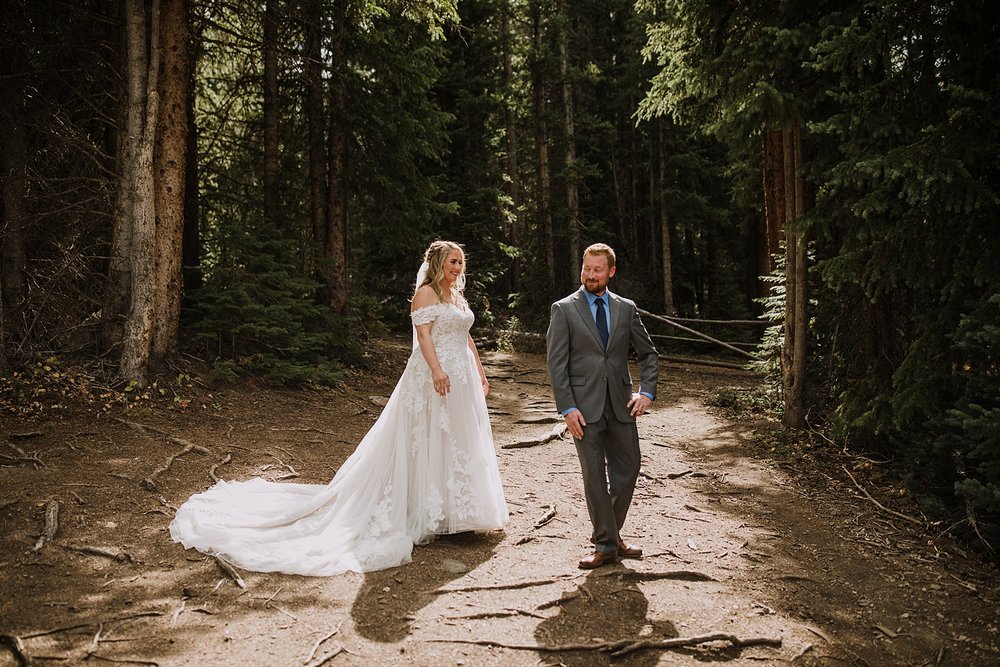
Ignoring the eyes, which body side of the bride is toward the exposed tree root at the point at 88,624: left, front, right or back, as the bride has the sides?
right

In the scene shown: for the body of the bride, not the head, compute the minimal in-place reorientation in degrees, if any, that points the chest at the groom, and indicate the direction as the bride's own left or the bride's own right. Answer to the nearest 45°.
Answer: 0° — they already face them

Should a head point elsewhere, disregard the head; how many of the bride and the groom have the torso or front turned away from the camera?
0

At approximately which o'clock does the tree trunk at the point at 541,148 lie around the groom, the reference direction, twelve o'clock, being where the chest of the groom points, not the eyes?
The tree trunk is roughly at 6 o'clock from the groom.

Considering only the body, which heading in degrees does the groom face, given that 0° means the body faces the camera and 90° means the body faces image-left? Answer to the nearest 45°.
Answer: approximately 0°

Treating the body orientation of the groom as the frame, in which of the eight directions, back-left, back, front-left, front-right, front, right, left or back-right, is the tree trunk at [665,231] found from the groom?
back

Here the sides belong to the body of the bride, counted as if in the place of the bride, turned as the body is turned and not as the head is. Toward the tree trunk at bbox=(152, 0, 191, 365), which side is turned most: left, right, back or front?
back

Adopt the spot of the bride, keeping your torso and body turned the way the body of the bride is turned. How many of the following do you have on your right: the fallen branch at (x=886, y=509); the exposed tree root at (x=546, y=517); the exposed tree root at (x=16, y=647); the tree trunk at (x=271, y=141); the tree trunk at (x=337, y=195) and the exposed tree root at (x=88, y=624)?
2

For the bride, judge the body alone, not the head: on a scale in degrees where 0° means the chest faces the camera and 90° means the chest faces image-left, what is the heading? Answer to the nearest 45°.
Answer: approximately 315°

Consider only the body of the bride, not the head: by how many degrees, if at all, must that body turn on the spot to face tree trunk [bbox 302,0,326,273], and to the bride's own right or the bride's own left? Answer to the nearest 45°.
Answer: approximately 135° to the bride's own left

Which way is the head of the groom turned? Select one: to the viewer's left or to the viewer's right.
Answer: to the viewer's left
